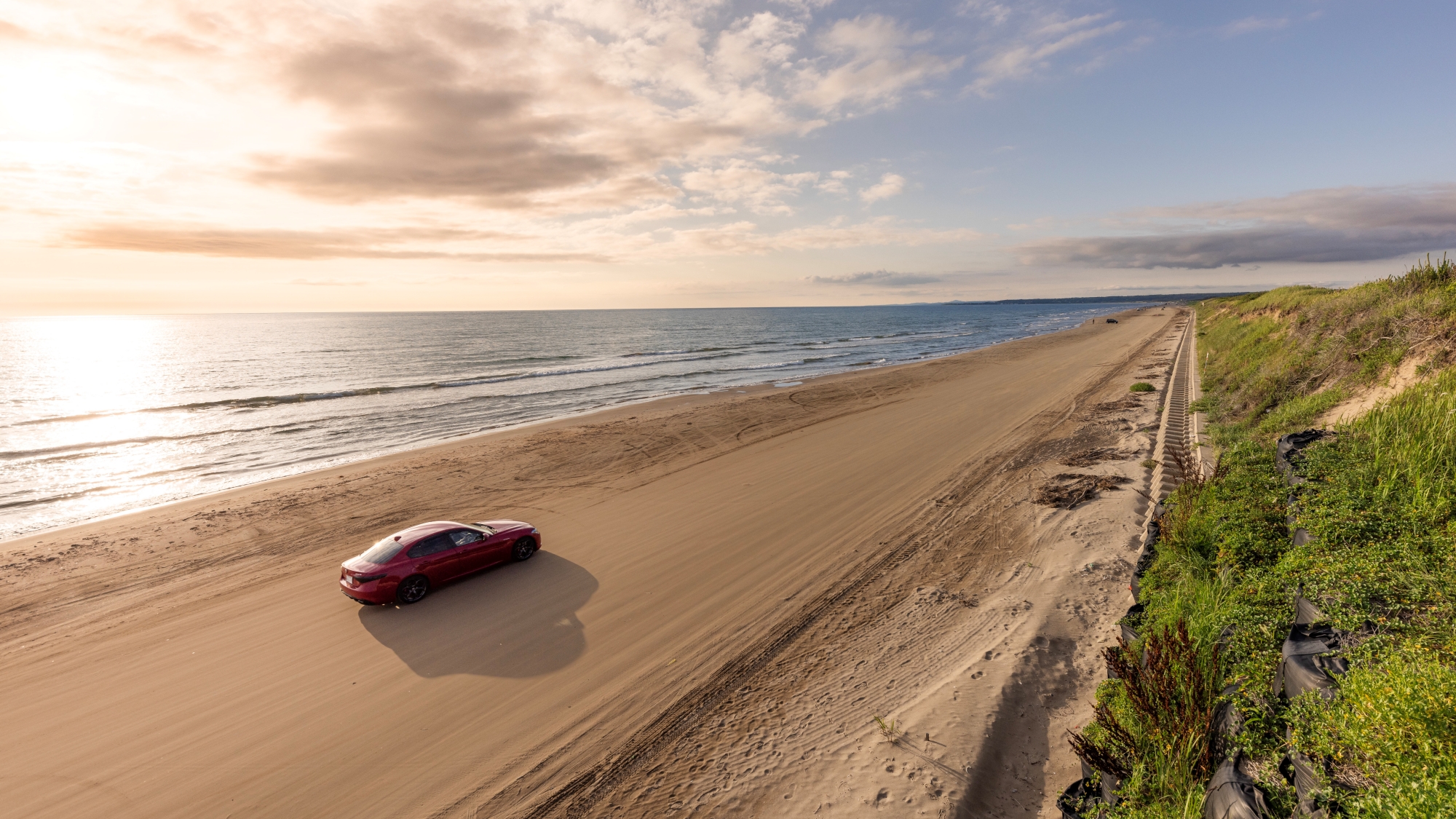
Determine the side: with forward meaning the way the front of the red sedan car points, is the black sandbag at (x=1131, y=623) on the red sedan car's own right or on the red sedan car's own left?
on the red sedan car's own right

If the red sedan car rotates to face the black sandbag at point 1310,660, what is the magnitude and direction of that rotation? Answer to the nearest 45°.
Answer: approximately 90° to its right

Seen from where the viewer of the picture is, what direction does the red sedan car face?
facing away from the viewer and to the right of the viewer

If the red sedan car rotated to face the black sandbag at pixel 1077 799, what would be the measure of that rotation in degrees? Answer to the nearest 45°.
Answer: approximately 90° to its right

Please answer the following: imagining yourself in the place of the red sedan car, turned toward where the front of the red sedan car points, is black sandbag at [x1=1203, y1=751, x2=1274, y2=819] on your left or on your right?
on your right

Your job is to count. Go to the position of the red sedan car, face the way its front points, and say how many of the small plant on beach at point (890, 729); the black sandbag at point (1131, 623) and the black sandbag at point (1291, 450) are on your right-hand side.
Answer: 3

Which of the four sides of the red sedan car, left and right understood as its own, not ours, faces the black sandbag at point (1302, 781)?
right

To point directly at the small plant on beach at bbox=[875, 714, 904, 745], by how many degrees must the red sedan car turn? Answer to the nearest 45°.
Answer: approximately 90° to its right

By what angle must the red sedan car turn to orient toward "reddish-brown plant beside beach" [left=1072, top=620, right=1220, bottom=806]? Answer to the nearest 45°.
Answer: approximately 90° to its right
